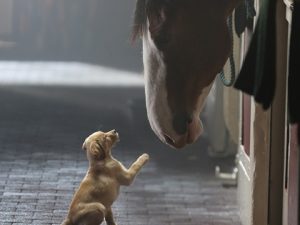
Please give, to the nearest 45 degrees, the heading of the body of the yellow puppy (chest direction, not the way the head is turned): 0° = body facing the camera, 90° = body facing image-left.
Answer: approximately 270°

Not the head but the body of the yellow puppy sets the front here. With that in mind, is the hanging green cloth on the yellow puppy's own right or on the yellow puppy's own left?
on the yellow puppy's own right

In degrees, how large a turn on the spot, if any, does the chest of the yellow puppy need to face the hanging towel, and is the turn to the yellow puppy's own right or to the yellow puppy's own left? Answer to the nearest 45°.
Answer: approximately 45° to the yellow puppy's own right
